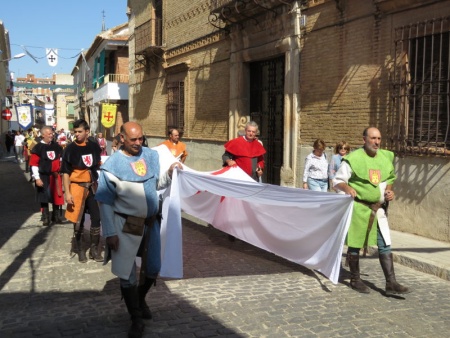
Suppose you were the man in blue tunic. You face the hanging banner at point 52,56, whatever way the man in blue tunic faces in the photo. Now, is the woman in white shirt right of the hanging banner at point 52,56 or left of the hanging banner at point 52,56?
right

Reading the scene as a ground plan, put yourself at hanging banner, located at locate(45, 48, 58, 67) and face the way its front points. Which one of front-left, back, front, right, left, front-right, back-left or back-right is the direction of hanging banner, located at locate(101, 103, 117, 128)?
front-left

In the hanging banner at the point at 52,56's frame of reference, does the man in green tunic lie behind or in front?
in front

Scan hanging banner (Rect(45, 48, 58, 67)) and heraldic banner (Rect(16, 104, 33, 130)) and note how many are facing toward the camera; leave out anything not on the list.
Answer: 2

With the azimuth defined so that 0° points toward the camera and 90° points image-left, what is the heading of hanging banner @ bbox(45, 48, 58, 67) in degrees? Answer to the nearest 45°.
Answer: approximately 0°
